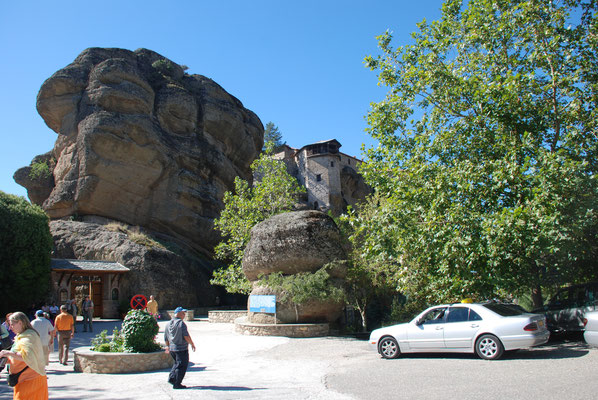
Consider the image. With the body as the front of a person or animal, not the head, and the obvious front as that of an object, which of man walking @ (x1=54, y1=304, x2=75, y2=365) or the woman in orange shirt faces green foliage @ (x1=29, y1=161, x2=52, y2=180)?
the man walking

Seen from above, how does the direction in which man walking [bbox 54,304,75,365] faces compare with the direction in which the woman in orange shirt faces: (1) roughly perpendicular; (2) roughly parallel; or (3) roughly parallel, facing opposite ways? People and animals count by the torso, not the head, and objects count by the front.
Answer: roughly perpendicular

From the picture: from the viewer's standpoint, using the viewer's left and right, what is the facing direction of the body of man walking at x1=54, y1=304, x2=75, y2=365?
facing away from the viewer
